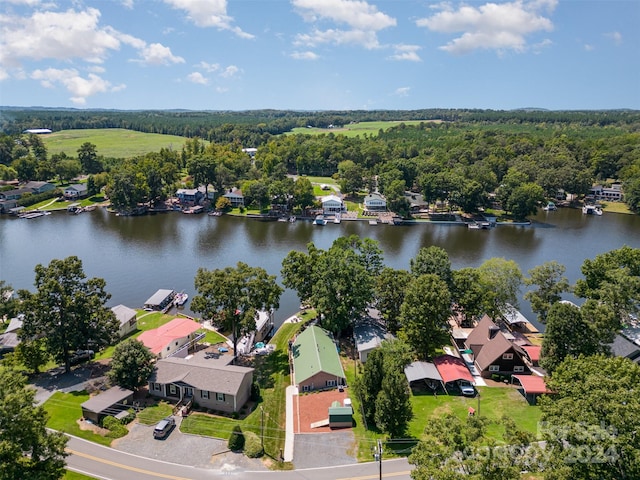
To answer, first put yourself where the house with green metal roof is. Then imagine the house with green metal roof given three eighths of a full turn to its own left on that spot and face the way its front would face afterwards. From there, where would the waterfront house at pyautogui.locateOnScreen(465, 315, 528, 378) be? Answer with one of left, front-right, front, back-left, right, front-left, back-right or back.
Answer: front-right

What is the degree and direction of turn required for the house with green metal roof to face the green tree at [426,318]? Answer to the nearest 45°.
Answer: approximately 90° to its left

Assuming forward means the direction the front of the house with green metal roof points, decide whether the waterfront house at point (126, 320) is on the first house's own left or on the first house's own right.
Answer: on the first house's own right

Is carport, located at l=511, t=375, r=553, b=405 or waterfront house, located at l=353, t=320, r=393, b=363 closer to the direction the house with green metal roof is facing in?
the carport

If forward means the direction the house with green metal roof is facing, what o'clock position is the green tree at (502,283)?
The green tree is roughly at 8 o'clock from the house with green metal roof.

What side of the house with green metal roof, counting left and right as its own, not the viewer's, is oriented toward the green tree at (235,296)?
right

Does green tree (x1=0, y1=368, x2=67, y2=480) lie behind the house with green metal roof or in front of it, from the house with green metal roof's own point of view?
in front

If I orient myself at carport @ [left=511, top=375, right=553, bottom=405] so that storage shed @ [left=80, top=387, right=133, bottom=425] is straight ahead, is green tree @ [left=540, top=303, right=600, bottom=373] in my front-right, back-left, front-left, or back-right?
back-right

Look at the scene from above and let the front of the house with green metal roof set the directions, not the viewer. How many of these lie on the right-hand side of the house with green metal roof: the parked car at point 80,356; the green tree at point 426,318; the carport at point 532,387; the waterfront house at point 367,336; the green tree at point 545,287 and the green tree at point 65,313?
2

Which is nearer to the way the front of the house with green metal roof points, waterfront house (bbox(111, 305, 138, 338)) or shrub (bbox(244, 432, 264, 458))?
the shrub

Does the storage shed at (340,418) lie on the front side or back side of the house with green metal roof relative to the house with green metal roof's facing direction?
on the front side

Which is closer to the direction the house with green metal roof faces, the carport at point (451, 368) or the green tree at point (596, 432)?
the green tree

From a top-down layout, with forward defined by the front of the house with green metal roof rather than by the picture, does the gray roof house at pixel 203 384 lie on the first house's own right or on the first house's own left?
on the first house's own right

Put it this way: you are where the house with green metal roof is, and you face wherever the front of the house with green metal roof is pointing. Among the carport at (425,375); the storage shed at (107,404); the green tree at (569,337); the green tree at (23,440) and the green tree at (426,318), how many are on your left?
3

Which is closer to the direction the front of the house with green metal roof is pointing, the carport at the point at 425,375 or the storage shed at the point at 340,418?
the storage shed

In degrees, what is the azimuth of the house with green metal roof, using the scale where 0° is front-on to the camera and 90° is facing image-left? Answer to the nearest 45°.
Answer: approximately 0°

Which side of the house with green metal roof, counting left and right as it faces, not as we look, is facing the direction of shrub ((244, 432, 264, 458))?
front
